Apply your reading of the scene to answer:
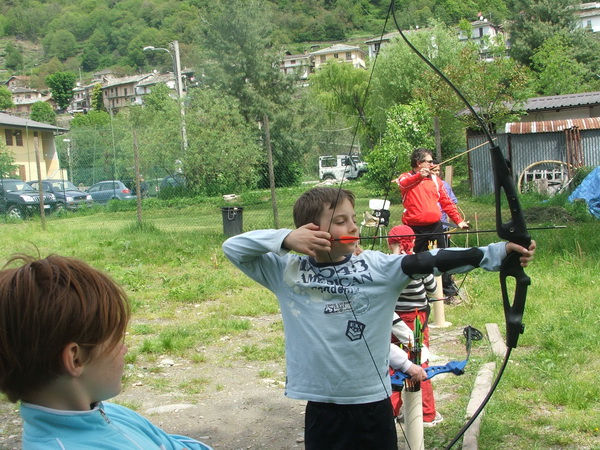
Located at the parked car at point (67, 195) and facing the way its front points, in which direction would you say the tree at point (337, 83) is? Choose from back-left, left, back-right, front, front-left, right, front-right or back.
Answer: left

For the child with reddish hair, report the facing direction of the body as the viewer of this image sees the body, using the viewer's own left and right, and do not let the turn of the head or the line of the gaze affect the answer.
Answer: facing to the right of the viewer

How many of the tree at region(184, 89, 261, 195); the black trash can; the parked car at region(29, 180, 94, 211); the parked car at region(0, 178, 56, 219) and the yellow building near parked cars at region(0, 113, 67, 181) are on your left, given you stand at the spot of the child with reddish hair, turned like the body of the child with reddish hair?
5

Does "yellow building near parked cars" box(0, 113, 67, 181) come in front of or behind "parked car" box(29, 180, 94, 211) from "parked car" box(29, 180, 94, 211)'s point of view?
behind

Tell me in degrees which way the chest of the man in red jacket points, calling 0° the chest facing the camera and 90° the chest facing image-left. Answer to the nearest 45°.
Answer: approximately 315°

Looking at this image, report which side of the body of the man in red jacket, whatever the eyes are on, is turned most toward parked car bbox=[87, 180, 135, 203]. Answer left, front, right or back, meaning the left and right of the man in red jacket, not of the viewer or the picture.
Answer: back

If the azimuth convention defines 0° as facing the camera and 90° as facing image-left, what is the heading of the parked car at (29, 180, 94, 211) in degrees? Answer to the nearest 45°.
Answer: approximately 315°

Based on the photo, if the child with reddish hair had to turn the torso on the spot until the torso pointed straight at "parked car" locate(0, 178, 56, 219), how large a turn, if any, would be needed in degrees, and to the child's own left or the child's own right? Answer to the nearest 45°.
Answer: approximately 90° to the child's own left

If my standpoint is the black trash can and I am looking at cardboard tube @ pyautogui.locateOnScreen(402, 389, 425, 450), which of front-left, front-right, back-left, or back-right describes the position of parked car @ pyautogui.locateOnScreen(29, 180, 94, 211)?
back-right

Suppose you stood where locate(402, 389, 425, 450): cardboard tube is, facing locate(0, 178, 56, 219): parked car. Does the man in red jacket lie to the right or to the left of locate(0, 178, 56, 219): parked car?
right
